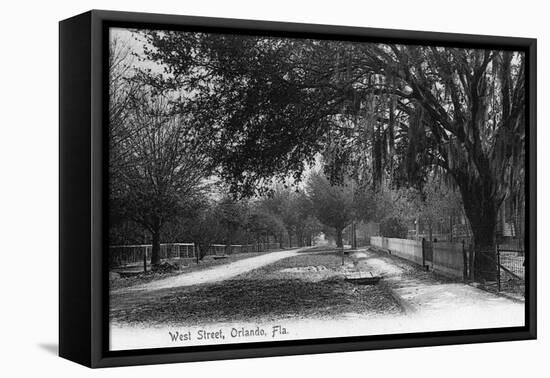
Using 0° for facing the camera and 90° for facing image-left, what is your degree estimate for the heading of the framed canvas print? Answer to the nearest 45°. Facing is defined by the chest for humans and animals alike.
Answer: approximately 315°
